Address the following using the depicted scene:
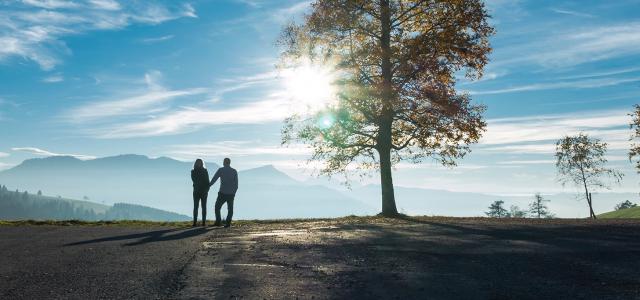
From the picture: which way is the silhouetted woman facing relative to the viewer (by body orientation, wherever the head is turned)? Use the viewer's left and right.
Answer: facing away from the viewer

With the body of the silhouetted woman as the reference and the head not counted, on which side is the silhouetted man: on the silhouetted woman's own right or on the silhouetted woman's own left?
on the silhouetted woman's own right
